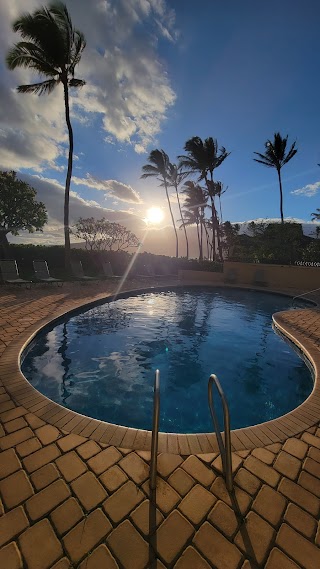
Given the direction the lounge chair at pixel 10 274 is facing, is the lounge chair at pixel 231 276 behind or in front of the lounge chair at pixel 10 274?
in front

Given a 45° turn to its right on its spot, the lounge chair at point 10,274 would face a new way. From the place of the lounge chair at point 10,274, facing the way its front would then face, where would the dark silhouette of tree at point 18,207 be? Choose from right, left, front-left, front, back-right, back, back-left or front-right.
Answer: back

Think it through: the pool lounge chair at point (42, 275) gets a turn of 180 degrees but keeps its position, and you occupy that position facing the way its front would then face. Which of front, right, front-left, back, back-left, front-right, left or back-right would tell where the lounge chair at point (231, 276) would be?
back-right

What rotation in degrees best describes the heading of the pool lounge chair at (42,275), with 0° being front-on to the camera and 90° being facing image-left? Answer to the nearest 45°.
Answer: approximately 315°

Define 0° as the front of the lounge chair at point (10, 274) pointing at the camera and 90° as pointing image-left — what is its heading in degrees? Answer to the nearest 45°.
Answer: approximately 315°

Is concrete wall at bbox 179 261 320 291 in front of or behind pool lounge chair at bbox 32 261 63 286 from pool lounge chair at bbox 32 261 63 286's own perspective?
in front

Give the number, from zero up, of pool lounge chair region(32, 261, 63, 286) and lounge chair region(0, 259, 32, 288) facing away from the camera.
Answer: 0
